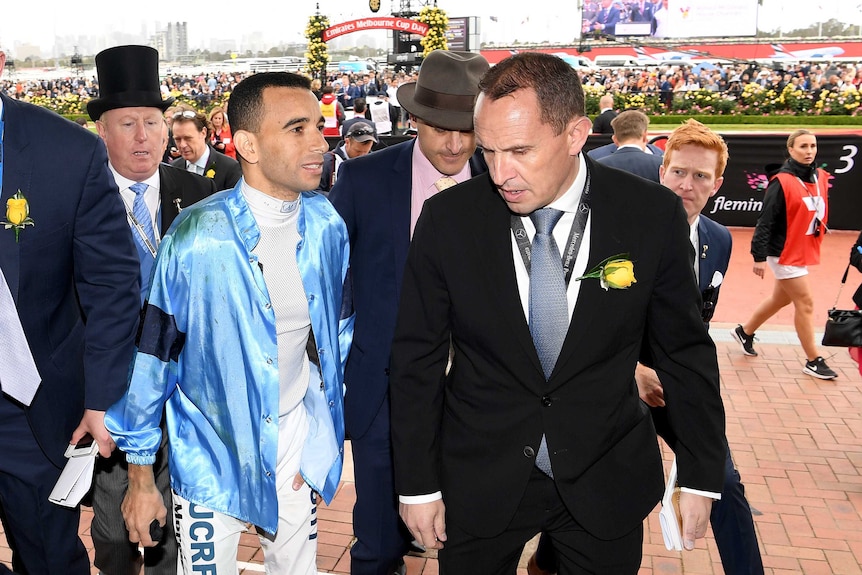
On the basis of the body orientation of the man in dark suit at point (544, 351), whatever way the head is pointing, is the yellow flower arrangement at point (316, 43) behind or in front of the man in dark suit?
behind

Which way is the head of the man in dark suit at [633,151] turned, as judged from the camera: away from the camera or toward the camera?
away from the camera

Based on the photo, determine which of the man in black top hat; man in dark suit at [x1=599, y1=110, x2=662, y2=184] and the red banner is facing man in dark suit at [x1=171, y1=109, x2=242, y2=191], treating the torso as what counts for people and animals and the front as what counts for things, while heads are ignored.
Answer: the red banner

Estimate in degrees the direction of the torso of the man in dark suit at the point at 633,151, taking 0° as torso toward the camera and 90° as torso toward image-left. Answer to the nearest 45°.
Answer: approximately 180°

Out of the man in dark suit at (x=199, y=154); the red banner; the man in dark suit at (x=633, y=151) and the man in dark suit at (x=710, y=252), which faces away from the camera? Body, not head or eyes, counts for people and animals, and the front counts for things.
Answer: the man in dark suit at (x=633, y=151)

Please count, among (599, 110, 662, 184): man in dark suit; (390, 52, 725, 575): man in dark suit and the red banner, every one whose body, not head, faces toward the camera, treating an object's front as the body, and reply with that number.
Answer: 2

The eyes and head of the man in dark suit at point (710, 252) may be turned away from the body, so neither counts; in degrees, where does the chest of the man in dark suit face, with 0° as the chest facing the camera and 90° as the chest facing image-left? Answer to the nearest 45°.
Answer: approximately 45°

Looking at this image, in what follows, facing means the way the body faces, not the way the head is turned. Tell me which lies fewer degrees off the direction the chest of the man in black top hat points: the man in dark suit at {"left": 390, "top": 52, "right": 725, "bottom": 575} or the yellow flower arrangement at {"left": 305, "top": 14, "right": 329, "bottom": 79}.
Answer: the man in dark suit
